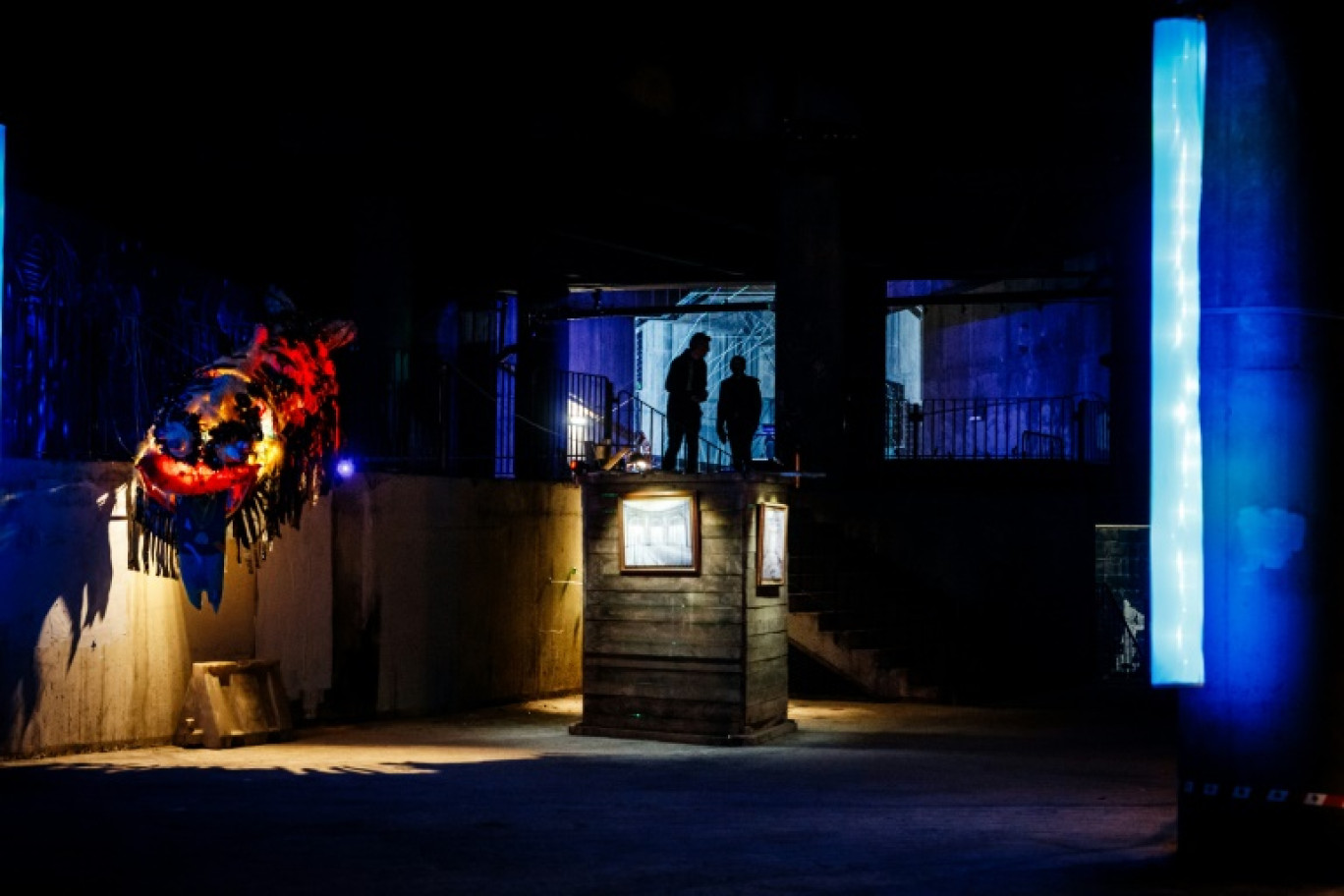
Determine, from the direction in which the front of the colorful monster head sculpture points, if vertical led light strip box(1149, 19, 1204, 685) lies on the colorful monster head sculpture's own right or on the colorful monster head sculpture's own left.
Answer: on the colorful monster head sculpture's own left

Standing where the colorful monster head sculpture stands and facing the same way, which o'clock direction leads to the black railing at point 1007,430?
The black railing is roughly at 6 o'clock from the colorful monster head sculpture.

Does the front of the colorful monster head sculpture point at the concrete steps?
no

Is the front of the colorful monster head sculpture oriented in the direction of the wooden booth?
no

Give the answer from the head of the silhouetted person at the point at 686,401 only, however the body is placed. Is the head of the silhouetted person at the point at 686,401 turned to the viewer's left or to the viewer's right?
to the viewer's right

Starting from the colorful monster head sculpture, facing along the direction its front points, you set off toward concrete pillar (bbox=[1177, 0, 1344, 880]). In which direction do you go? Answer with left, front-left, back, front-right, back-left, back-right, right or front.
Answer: left

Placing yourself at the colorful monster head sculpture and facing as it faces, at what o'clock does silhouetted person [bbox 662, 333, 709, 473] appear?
The silhouetted person is roughly at 6 o'clock from the colorful monster head sculpture.

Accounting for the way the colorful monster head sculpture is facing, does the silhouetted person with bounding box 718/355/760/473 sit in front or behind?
behind

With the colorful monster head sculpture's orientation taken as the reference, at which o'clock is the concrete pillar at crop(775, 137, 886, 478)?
The concrete pillar is roughly at 6 o'clock from the colorful monster head sculpture.

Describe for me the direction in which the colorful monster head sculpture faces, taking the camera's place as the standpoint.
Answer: facing the viewer and to the left of the viewer
